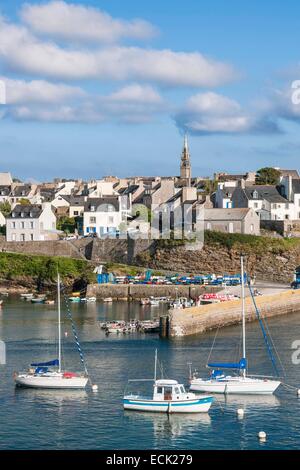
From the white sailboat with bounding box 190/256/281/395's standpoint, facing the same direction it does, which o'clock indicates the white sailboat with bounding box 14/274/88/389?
the white sailboat with bounding box 14/274/88/389 is roughly at 6 o'clock from the white sailboat with bounding box 190/256/281/395.

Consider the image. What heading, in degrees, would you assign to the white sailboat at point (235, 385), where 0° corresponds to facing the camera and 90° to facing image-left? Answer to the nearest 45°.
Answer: approximately 270°

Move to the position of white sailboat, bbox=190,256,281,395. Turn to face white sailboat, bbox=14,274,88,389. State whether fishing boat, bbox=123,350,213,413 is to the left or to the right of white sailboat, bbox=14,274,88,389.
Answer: left

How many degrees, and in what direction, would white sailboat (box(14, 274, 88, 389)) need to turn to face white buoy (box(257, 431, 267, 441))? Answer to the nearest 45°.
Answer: approximately 45° to its right

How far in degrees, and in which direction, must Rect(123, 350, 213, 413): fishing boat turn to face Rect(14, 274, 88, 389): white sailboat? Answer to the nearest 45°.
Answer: approximately 135° to its left

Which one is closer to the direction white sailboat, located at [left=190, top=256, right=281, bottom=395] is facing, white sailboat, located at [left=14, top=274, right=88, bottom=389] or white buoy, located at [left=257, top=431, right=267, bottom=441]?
the white buoy

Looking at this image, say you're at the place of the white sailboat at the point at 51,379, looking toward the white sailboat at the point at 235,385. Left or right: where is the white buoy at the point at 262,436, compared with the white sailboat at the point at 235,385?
right

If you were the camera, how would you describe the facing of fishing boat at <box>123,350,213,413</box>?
facing to the right of the viewer

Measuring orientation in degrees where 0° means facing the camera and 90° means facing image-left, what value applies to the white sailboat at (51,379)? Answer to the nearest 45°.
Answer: approximately 270°

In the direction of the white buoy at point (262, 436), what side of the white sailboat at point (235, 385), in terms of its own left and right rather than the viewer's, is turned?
right

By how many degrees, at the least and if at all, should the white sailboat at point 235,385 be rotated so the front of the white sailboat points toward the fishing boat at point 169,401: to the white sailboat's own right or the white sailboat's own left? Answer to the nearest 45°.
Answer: approximately 135° to the white sailboat's own right
